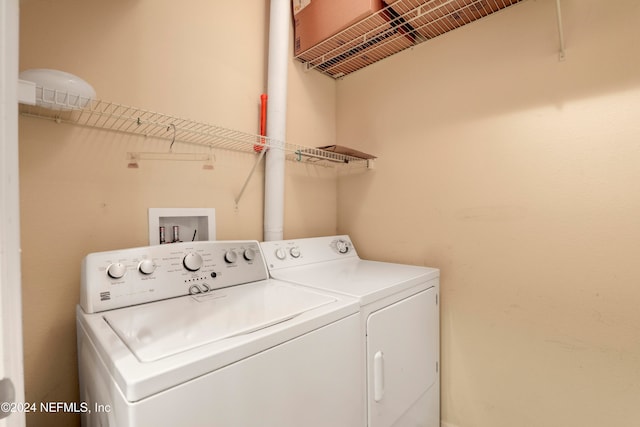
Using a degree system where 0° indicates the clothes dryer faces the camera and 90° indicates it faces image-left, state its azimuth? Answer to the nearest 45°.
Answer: approximately 315°

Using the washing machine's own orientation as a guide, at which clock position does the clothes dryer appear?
The clothes dryer is roughly at 10 o'clock from the washing machine.

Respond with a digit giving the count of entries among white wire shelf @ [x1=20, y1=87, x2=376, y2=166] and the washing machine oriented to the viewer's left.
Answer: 0

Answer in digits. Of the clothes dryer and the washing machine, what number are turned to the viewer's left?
0

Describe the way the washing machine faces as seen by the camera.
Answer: facing the viewer and to the right of the viewer

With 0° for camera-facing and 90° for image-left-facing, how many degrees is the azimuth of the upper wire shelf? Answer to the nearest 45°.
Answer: approximately 45°

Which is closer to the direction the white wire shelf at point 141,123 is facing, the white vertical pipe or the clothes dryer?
the clothes dryer

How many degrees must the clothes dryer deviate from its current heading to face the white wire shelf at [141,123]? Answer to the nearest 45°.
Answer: approximately 135° to its right

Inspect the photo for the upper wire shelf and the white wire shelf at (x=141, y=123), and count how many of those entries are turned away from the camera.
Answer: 0

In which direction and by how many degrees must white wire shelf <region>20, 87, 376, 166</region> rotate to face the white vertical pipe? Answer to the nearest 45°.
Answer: approximately 45° to its left
